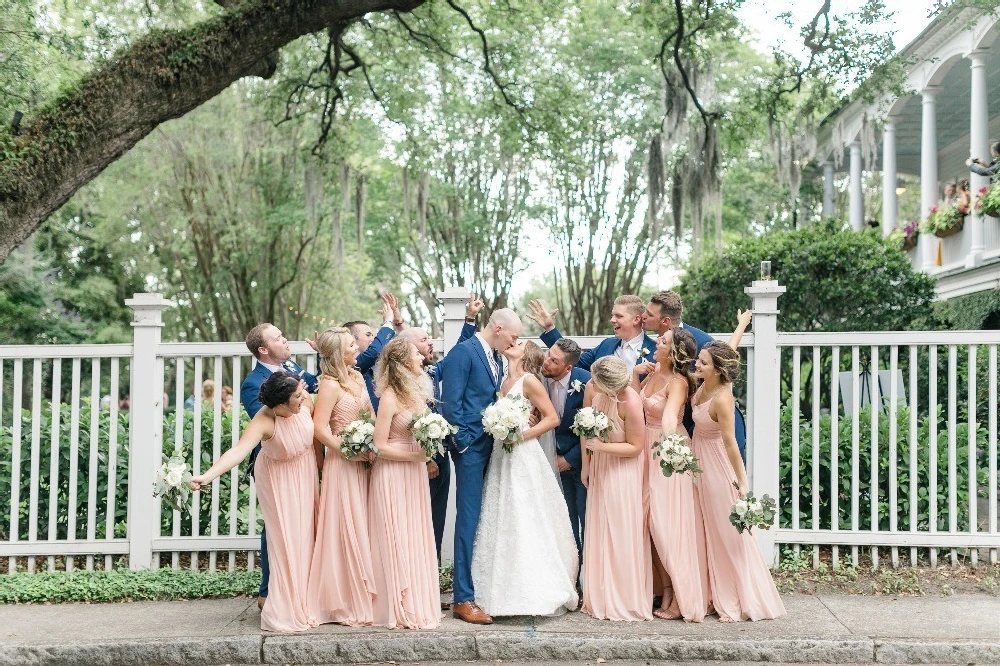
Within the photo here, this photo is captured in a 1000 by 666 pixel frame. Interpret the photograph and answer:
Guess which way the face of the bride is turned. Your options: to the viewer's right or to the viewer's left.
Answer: to the viewer's left

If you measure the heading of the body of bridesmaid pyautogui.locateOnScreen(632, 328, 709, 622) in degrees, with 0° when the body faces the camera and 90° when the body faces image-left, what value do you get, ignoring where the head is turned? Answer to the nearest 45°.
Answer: approximately 45°

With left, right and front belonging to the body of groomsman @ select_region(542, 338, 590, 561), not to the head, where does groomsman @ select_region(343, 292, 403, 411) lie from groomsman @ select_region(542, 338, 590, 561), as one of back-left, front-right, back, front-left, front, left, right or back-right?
front-right

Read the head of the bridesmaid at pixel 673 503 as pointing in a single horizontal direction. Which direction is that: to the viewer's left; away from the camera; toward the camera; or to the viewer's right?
to the viewer's left

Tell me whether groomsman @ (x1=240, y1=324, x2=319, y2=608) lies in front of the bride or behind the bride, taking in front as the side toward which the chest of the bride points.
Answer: in front

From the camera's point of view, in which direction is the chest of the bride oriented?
to the viewer's left

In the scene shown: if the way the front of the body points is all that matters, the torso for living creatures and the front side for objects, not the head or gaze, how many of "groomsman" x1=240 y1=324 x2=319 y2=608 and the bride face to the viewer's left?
1

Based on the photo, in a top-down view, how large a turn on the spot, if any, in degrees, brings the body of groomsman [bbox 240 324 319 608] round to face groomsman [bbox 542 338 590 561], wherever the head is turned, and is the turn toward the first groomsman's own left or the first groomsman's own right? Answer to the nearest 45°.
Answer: approximately 45° to the first groomsman's own left
